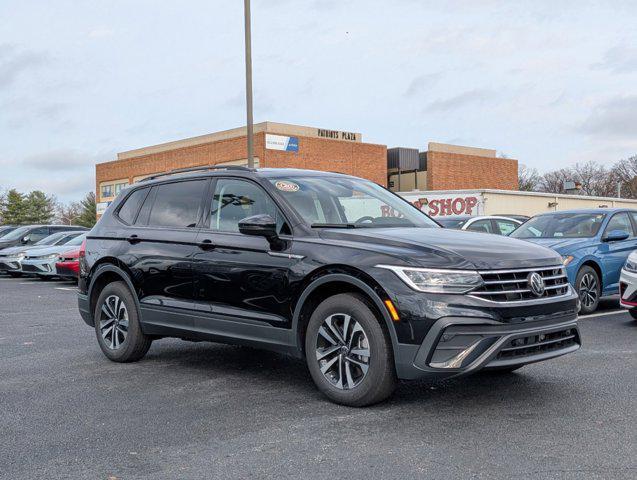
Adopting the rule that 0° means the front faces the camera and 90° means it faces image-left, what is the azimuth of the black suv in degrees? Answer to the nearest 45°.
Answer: approximately 315°

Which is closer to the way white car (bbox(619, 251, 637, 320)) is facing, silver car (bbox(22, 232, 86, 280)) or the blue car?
the silver car

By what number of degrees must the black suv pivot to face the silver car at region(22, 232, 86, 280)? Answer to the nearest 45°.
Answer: approximately 180°

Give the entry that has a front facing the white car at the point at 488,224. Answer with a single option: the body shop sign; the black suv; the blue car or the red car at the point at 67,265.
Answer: the body shop sign

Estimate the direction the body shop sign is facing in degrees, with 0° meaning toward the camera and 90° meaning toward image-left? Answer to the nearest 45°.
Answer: approximately 0°

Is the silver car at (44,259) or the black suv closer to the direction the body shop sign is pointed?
the black suv

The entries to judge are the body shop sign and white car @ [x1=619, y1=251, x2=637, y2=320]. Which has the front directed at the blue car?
the body shop sign

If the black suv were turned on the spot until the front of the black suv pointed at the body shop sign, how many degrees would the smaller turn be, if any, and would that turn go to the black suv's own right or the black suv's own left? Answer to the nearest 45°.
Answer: approximately 135° to the black suv's own left

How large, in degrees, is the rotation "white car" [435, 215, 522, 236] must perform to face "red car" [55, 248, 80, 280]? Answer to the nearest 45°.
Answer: approximately 45° to its right

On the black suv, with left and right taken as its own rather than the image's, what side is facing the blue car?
left
